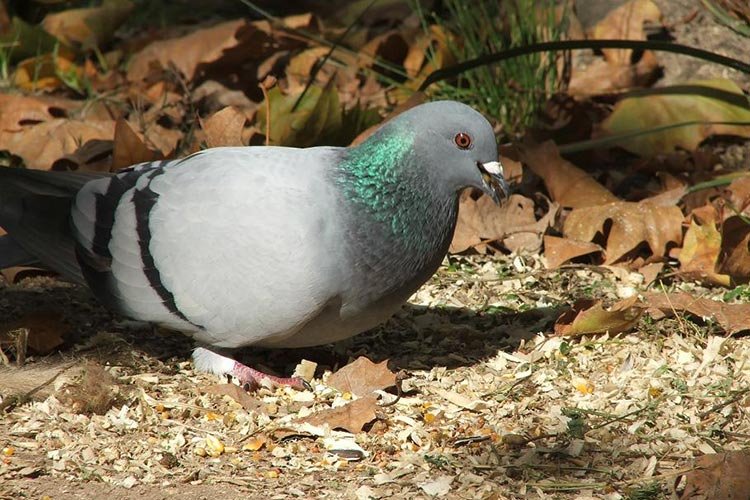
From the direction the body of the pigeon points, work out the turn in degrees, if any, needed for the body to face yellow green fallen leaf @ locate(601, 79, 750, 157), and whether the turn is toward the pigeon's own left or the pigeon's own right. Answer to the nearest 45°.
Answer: approximately 45° to the pigeon's own left

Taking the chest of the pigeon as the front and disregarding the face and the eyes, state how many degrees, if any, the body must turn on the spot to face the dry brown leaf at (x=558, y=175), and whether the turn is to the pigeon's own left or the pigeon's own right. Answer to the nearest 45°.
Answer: approximately 45° to the pigeon's own left

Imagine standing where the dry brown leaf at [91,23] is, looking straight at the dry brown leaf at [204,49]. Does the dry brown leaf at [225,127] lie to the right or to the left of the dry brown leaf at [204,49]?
right

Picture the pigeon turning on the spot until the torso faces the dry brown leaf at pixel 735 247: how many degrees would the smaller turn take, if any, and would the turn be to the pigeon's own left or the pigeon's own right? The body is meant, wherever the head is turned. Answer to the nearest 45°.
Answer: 0° — it already faces it

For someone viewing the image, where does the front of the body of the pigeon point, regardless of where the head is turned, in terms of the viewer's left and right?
facing to the right of the viewer

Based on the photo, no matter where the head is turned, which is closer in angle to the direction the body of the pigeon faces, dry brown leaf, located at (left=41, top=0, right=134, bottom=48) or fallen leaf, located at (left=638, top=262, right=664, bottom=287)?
the fallen leaf

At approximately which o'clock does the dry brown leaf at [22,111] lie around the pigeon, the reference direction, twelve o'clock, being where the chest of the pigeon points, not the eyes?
The dry brown leaf is roughly at 8 o'clock from the pigeon.

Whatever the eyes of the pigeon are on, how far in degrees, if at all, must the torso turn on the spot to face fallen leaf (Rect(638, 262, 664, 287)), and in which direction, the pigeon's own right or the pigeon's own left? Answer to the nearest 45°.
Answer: approximately 45° to the pigeon's own left

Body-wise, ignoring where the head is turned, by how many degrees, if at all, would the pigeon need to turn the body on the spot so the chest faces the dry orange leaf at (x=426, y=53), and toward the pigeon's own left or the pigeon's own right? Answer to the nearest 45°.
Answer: approximately 90° to the pigeon's own left

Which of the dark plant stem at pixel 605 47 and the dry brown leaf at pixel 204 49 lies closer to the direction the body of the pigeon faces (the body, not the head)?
the dark plant stem
